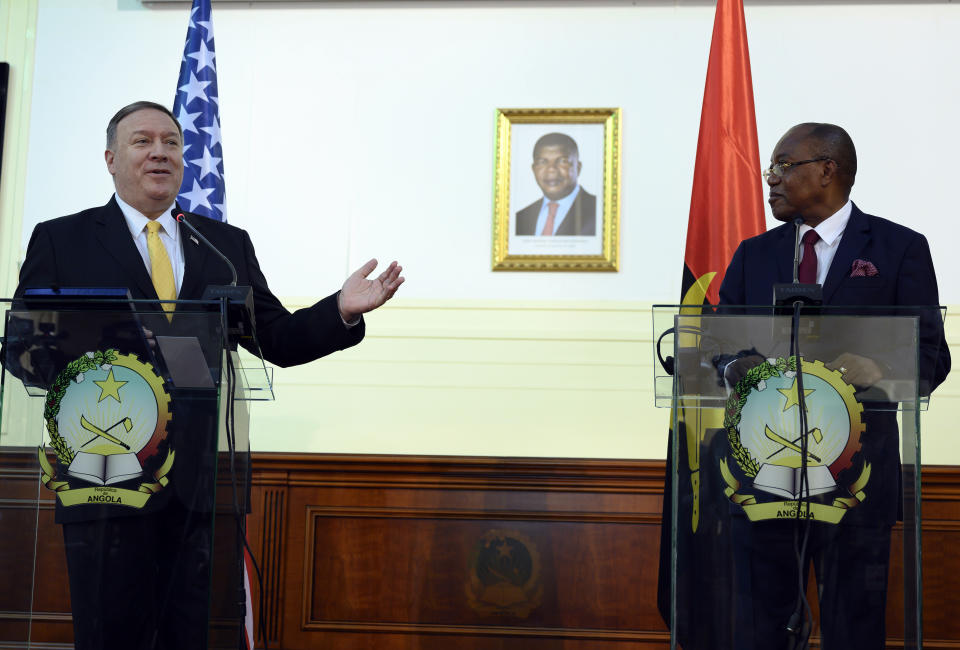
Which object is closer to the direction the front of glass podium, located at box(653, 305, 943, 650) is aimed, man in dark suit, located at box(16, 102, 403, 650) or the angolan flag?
the man in dark suit

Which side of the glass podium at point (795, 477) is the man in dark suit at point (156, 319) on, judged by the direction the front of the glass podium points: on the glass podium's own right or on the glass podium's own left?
on the glass podium's own right

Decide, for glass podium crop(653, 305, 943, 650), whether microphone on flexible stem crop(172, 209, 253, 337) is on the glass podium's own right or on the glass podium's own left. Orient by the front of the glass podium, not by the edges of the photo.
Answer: on the glass podium's own right

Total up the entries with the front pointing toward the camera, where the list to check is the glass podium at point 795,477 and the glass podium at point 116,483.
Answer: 2

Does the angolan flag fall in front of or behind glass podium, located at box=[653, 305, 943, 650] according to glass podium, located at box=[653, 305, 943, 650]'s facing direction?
behind

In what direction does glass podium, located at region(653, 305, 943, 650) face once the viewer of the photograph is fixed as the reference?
facing the viewer

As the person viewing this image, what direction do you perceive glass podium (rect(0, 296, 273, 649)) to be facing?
facing the viewer

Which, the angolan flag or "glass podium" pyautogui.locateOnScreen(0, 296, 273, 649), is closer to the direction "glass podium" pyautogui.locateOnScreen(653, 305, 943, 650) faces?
the glass podium

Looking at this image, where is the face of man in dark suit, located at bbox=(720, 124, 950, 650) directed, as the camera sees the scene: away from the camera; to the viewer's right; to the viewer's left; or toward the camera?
to the viewer's left

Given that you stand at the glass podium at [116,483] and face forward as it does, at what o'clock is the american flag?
The american flag is roughly at 6 o'clock from the glass podium.

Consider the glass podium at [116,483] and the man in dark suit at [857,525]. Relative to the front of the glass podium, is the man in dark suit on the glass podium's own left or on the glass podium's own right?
on the glass podium's own left

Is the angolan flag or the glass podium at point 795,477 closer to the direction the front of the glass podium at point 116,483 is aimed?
the glass podium
